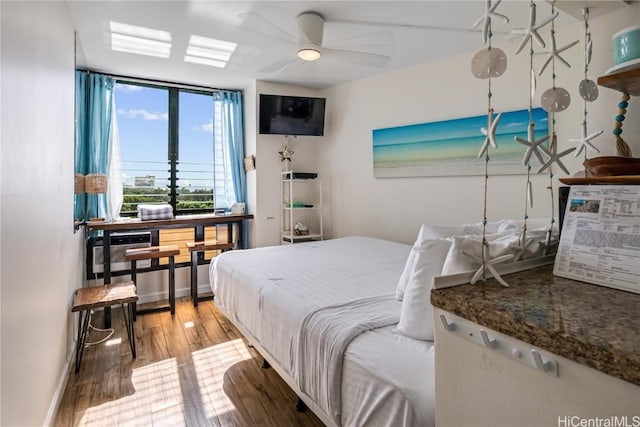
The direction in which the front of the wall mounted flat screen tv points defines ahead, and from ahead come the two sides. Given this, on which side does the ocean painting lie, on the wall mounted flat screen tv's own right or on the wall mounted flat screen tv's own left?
on the wall mounted flat screen tv's own left

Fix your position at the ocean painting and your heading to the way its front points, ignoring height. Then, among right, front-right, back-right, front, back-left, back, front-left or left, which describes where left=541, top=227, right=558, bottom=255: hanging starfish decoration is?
front-left

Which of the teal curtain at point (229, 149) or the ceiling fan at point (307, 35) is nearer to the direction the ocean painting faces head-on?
the ceiling fan

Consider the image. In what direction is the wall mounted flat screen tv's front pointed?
toward the camera

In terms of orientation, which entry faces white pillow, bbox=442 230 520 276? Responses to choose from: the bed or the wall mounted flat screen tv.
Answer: the wall mounted flat screen tv

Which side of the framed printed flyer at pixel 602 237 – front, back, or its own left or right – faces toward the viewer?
front

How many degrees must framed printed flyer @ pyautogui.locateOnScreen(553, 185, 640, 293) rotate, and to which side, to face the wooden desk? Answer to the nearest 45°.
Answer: approximately 90° to its right

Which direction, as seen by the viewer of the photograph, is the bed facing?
facing away from the viewer and to the left of the viewer

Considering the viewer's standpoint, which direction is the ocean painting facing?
facing the viewer and to the left of the viewer

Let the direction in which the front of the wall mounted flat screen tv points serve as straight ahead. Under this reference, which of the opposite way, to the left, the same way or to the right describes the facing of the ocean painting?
to the right

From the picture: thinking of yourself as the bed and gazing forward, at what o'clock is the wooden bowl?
The wooden bowl is roughly at 6 o'clock from the bed.

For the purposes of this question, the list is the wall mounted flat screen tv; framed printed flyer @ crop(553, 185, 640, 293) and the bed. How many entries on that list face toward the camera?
2

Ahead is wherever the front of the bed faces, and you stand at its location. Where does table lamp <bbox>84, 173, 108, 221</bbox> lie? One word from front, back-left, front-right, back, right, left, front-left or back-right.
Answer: front

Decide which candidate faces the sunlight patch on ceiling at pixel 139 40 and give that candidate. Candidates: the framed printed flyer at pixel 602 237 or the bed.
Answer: the bed

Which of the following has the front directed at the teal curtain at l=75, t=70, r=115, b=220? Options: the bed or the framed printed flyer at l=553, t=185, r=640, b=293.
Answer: the bed

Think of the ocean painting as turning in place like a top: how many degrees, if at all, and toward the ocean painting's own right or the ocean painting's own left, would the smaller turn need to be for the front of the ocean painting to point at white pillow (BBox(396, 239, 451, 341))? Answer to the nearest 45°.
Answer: approximately 45° to the ocean painting's own left

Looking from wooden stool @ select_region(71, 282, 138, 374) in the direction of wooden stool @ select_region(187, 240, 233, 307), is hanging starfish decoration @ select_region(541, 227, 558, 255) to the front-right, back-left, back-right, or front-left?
back-right
